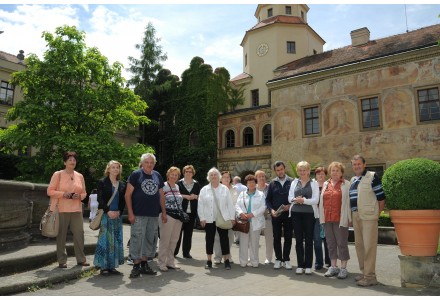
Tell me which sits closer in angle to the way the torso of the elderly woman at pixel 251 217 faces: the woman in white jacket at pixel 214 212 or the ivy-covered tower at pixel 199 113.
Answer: the woman in white jacket

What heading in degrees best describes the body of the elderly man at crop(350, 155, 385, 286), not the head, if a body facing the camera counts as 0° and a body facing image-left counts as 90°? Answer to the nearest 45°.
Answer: approximately 45°

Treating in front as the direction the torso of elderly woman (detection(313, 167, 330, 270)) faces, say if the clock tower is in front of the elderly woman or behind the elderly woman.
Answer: behind

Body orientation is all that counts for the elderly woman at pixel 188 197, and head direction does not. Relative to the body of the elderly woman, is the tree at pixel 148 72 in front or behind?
behind

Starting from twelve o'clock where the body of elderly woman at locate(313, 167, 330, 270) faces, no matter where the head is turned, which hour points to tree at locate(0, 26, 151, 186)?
The tree is roughly at 4 o'clock from the elderly woman.

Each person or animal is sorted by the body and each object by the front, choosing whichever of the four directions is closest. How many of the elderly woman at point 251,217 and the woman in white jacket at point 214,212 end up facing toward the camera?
2
